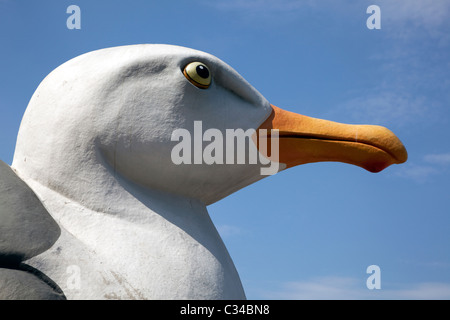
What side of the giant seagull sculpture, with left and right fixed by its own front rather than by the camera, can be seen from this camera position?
right
